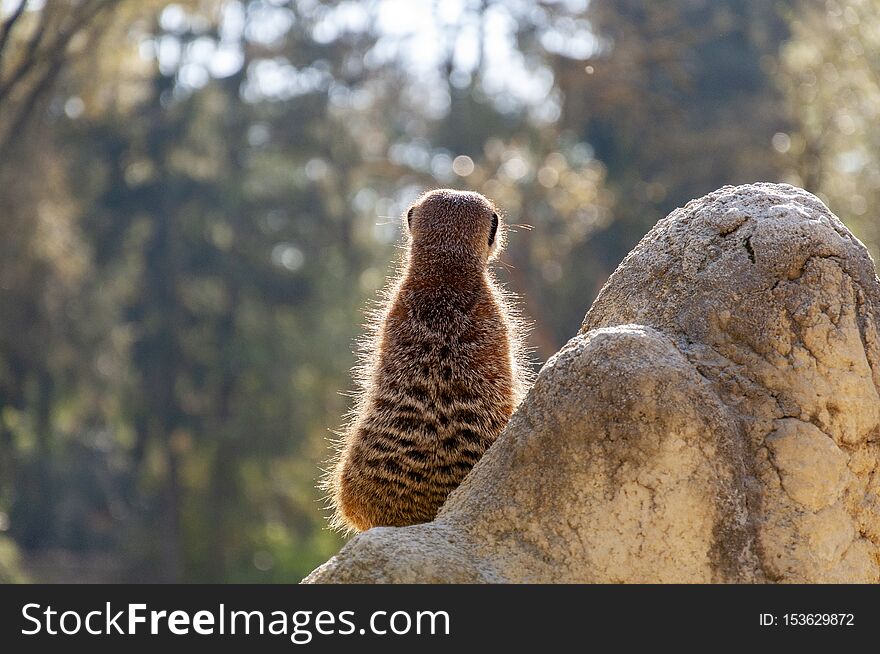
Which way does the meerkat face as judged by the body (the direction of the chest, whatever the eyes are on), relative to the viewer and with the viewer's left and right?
facing away from the viewer

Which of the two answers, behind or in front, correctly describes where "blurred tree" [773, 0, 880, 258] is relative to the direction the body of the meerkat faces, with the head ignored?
in front
